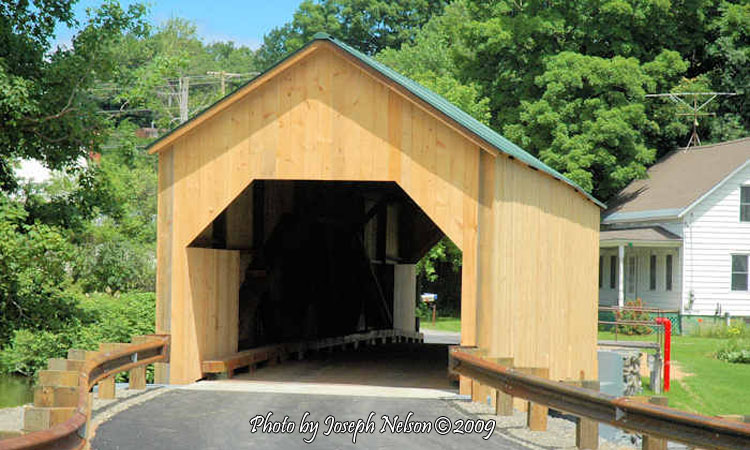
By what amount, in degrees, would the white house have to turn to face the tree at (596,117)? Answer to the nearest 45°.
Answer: approximately 90° to its right

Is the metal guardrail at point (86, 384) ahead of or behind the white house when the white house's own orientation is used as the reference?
ahead

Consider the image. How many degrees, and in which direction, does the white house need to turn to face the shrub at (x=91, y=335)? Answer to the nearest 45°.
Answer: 0° — it already faces it

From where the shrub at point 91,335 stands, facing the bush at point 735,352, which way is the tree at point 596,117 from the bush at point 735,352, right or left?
left

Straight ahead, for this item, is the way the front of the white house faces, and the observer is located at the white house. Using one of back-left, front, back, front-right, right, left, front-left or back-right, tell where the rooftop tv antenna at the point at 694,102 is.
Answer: back-right

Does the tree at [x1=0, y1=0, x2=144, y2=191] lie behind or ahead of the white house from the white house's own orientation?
ahead

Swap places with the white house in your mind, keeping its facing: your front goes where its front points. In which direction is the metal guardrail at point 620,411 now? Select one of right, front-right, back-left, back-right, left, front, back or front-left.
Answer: front-left

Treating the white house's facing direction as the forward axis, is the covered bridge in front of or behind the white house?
in front

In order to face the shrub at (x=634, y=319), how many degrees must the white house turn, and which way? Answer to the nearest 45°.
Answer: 0° — it already faces it

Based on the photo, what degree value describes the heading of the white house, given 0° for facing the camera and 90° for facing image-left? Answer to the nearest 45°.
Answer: approximately 45°

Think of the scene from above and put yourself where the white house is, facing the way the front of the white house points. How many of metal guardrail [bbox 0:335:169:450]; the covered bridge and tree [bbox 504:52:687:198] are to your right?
1
